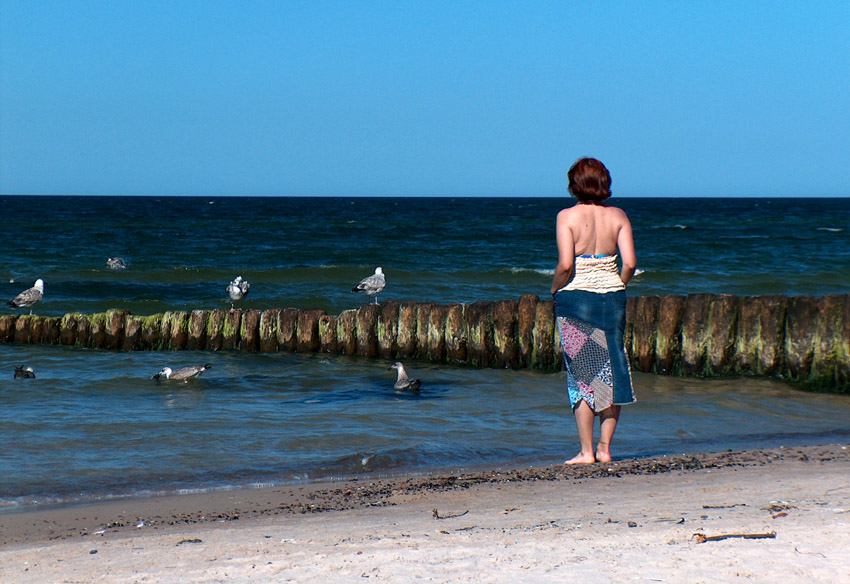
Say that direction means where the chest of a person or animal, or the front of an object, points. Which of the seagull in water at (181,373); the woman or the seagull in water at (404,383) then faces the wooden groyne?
the woman

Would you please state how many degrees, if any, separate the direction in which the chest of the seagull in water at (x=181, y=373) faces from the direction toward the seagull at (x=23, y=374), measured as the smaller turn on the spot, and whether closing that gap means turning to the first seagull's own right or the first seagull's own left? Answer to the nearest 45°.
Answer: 0° — it already faces it

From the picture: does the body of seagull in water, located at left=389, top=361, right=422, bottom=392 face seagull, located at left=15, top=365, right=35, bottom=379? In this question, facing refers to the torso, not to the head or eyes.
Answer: yes

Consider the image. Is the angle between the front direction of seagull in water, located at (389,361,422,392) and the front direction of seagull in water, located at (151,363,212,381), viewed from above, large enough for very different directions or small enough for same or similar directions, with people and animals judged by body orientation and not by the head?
same or similar directions

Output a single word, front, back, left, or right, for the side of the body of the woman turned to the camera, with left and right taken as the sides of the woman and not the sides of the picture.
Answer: back

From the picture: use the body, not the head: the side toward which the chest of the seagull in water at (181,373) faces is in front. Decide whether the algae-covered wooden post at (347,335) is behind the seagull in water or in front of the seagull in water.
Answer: behind

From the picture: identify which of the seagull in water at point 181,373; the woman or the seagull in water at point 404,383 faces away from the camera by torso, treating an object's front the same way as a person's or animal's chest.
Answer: the woman

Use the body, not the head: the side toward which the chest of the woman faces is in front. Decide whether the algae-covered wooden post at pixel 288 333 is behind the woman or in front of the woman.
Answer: in front

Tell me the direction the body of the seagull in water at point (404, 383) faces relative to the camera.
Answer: to the viewer's left

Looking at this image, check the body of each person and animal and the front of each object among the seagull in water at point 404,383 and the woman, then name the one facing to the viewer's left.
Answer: the seagull in water

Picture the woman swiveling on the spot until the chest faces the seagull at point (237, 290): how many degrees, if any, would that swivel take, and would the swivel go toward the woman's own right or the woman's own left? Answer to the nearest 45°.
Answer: approximately 45° to the woman's own left

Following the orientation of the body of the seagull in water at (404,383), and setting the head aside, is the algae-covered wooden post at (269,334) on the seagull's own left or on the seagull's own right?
on the seagull's own right

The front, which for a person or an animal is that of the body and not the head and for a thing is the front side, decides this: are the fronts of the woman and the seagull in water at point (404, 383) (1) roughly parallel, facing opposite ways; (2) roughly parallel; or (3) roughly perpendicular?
roughly perpendicular

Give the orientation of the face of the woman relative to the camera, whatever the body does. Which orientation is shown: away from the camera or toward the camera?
away from the camera

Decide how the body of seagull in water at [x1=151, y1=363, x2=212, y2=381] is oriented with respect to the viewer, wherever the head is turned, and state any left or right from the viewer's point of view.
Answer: facing to the left of the viewer

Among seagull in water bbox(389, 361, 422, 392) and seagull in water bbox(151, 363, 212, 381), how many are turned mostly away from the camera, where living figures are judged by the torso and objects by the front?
0

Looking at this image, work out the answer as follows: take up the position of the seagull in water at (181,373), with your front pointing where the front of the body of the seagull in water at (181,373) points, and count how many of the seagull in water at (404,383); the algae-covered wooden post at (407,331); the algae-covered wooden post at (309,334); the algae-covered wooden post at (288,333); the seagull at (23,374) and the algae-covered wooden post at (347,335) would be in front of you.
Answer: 1
